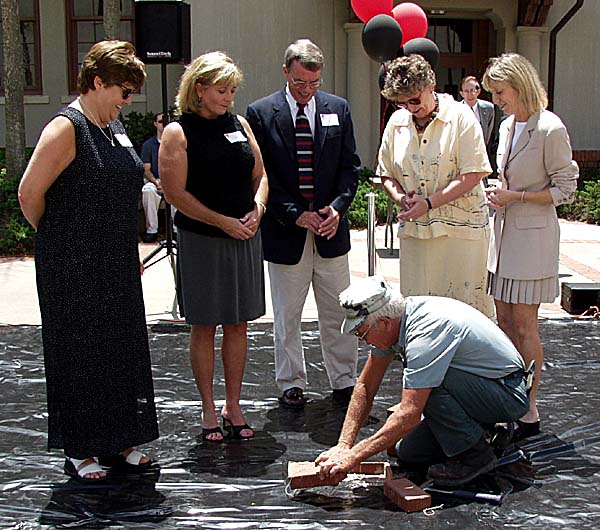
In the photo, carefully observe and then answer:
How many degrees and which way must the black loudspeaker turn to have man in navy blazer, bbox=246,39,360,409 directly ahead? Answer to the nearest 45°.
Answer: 0° — it already faces them

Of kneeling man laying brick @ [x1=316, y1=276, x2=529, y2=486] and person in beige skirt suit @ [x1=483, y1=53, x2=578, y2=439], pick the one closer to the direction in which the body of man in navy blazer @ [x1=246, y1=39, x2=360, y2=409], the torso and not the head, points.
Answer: the kneeling man laying brick

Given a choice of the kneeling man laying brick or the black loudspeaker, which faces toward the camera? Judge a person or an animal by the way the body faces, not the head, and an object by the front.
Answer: the black loudspeaker

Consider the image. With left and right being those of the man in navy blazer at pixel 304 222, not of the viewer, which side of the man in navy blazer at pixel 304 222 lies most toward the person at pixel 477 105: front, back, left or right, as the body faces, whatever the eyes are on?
back

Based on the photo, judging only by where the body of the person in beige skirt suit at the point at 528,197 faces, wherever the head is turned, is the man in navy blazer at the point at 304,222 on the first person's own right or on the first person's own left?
on the first person's own right

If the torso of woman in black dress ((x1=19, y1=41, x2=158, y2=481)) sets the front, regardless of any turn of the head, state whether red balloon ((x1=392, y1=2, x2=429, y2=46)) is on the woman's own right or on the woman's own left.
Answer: on the woman's own left

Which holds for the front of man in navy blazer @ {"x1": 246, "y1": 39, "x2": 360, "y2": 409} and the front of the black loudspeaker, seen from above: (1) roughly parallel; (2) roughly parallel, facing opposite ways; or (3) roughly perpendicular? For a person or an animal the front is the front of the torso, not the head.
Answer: roughly parallel

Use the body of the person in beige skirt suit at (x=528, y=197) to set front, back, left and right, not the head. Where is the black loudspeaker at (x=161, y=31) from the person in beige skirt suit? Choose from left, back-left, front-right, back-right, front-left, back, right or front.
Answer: right

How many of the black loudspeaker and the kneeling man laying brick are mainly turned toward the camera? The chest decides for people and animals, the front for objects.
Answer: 1

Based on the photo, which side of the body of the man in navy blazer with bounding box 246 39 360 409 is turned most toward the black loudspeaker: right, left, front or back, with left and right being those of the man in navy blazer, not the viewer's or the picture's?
back

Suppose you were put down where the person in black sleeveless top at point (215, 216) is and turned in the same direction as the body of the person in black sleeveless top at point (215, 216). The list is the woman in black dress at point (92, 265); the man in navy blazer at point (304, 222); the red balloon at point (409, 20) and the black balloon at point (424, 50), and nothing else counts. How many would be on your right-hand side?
1

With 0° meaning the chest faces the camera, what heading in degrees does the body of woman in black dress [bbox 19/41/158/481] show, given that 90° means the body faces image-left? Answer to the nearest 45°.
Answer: approximately 315°

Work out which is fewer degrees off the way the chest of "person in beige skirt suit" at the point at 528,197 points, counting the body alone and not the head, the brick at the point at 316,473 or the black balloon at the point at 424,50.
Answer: the brick

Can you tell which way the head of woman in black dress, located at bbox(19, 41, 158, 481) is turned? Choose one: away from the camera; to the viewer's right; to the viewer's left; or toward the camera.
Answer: to the viewer's right

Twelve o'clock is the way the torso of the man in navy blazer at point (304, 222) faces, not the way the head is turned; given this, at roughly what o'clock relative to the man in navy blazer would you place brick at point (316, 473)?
The brick is roughly at 12 o'clock from the man in navy blazer.

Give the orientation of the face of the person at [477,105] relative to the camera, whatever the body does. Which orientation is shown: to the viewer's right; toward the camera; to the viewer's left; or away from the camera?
toward the camera
